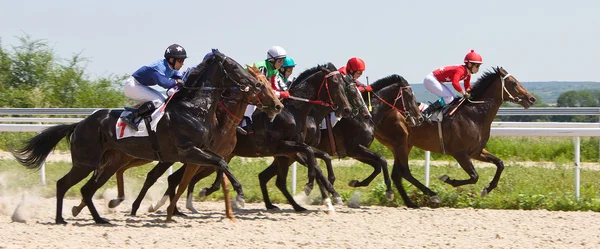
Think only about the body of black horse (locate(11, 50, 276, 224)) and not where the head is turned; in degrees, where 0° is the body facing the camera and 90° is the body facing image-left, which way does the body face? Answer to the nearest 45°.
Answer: approximately 270°

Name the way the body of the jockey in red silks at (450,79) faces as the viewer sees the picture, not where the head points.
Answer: to the viewer's right

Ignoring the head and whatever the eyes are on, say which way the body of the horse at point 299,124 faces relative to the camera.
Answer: to the viewer's right

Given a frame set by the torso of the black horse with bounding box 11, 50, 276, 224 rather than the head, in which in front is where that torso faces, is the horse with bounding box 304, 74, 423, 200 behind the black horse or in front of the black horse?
in front

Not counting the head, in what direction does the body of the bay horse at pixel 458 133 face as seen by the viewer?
to the viewer's right

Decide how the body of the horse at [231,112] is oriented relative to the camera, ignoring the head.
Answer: to the viewer's right

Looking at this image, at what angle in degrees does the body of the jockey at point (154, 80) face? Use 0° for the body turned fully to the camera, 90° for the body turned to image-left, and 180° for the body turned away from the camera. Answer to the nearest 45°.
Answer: approximately 270°
